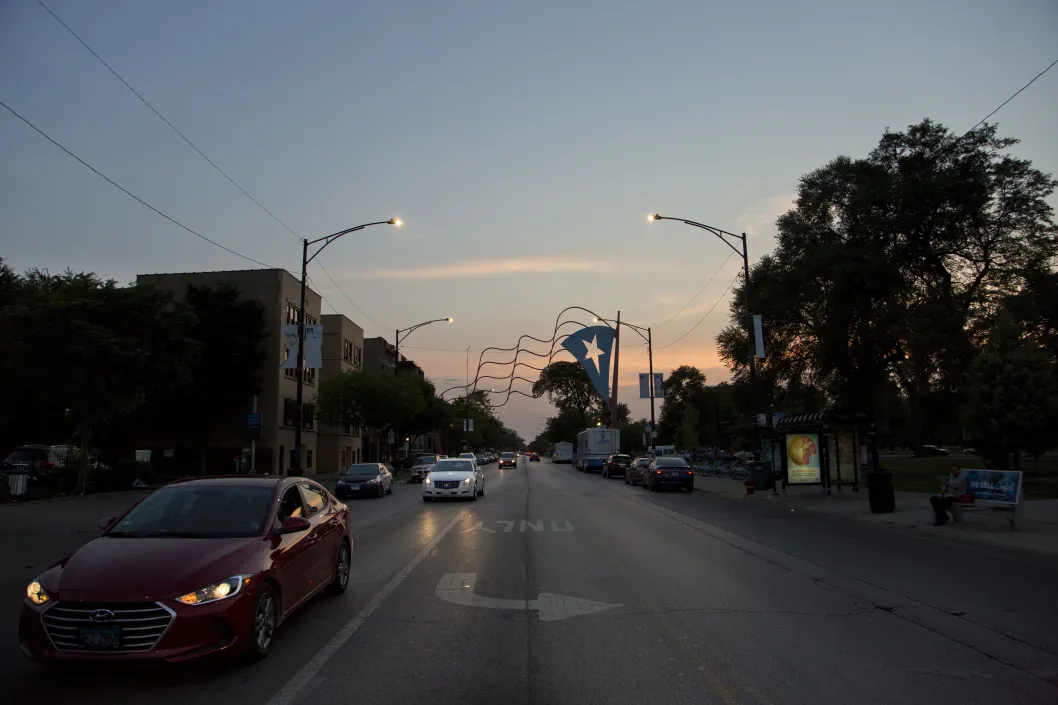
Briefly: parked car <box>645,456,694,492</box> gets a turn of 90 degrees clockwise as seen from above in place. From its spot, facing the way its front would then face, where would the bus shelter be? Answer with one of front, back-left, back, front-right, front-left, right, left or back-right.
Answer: front-right

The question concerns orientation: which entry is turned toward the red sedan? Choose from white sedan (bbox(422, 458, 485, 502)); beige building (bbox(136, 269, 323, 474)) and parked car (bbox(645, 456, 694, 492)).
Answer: the white sedan

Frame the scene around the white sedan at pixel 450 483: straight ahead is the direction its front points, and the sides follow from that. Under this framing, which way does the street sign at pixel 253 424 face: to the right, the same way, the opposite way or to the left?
the same way

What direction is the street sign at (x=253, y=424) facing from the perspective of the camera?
toward the camera

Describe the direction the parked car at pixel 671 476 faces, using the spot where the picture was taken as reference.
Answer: facing away from the viewer

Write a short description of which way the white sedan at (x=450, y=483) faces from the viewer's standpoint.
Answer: facing the viewer

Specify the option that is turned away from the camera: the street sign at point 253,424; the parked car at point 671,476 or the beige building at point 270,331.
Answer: the parked car

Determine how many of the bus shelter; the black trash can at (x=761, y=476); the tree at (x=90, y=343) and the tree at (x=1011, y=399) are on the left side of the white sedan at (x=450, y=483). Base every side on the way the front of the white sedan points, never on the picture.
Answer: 3

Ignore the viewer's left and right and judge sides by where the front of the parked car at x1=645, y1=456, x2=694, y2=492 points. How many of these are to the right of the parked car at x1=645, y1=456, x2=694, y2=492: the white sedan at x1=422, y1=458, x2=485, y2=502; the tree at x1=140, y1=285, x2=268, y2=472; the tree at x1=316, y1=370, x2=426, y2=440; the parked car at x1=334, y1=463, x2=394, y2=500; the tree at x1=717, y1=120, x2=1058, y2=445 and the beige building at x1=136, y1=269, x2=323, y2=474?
1

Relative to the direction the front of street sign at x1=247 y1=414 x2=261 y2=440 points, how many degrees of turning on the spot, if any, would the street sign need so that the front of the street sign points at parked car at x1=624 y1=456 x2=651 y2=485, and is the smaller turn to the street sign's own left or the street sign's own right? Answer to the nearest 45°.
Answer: approximately 90° to the street sign's own left

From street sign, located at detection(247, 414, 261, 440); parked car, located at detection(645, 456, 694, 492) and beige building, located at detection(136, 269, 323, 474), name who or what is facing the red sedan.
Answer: the street sign

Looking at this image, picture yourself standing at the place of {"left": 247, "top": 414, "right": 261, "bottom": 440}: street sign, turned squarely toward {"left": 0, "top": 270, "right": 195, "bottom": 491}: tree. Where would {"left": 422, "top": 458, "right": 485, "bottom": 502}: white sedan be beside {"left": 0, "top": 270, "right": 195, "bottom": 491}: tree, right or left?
left

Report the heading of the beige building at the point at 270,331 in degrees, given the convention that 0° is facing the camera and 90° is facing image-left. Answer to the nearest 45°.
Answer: approximately 270°

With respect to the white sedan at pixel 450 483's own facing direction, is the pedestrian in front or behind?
in front

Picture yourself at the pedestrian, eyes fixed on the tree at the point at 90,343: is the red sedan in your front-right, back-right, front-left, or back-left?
front-left

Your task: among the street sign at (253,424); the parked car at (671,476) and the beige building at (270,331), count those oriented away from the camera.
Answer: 1

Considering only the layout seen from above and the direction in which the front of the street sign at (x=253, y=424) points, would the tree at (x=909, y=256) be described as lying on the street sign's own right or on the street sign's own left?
on the street sign's own left

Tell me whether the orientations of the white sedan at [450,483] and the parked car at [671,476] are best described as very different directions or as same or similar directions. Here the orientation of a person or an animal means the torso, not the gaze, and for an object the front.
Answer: very different directions
